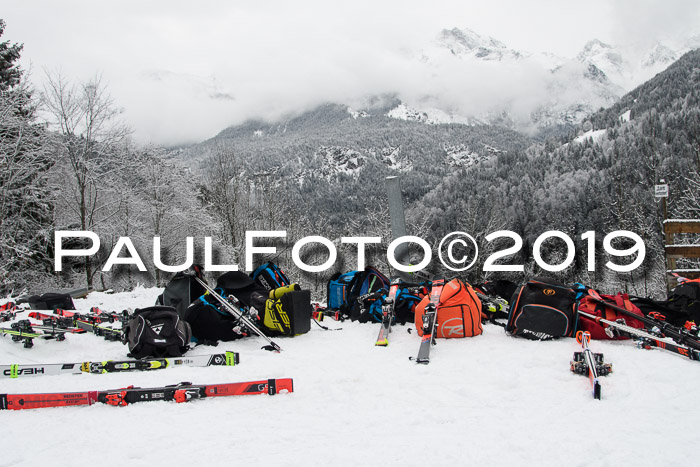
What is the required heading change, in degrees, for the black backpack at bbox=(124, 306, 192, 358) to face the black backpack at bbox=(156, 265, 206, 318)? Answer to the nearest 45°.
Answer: approximately 180°

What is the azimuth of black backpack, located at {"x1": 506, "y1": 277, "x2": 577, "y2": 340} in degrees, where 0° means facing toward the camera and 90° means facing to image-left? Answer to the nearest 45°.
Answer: approximately 0°

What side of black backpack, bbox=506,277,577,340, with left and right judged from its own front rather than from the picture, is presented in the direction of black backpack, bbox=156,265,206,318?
right

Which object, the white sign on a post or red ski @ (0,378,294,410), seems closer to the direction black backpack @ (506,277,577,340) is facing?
the red ski

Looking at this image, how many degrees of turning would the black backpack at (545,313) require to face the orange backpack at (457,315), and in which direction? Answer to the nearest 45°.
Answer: approximately 90° to its right

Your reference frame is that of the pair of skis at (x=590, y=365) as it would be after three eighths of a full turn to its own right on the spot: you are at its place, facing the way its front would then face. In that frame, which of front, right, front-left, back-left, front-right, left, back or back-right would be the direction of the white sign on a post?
front-right

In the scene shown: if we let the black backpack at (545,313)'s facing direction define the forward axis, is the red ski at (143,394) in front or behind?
in front
